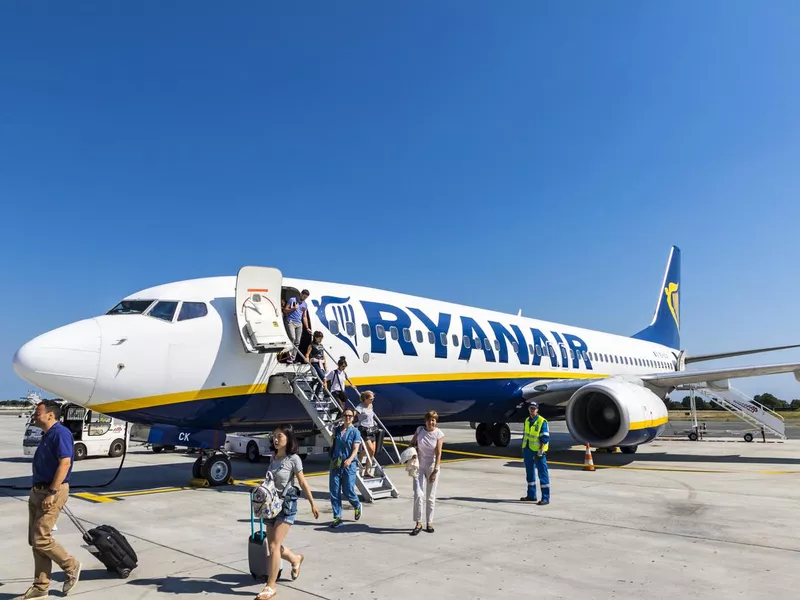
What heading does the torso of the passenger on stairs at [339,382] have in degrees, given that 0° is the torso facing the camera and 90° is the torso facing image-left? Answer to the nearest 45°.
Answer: approximately 315°

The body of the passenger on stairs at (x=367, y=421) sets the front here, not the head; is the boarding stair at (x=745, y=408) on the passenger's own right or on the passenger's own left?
on the passenger's own left

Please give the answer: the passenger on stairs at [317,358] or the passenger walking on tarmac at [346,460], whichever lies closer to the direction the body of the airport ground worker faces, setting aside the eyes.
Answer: the passenger walking on tarmac

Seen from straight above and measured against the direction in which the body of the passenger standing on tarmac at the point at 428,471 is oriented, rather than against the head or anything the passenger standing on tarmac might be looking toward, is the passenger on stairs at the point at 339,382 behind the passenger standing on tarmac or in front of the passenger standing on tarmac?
behind

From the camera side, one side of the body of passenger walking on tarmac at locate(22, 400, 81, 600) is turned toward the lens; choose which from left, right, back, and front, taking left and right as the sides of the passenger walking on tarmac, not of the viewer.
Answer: left

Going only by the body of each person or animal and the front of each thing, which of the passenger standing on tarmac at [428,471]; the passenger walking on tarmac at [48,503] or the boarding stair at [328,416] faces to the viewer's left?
the passenger walking on tarmac at [48,503]

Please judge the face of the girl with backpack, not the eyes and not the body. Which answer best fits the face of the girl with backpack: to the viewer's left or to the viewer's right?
to the viewer's left

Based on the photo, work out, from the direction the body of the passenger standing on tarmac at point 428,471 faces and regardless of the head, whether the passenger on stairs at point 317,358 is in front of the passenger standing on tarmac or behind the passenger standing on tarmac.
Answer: behind

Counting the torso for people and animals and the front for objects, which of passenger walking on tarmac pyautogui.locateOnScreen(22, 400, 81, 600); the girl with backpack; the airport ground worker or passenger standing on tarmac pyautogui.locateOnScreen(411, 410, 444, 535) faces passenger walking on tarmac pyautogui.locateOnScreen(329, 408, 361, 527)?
the airport ground worker

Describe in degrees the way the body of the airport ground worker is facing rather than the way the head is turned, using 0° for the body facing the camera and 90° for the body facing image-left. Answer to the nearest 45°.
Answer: approximately 45°

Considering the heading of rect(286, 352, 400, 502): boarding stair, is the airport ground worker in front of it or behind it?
in front

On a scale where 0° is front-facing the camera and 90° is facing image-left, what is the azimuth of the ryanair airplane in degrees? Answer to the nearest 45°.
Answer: approximately 45°

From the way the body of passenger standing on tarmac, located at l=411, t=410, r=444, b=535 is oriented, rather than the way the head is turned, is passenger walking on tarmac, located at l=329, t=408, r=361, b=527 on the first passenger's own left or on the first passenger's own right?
on the first passenger's own right

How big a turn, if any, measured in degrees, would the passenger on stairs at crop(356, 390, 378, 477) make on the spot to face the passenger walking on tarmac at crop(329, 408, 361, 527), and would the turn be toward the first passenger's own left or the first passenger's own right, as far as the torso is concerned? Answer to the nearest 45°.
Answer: approximately 45° to the first passenger's own right
